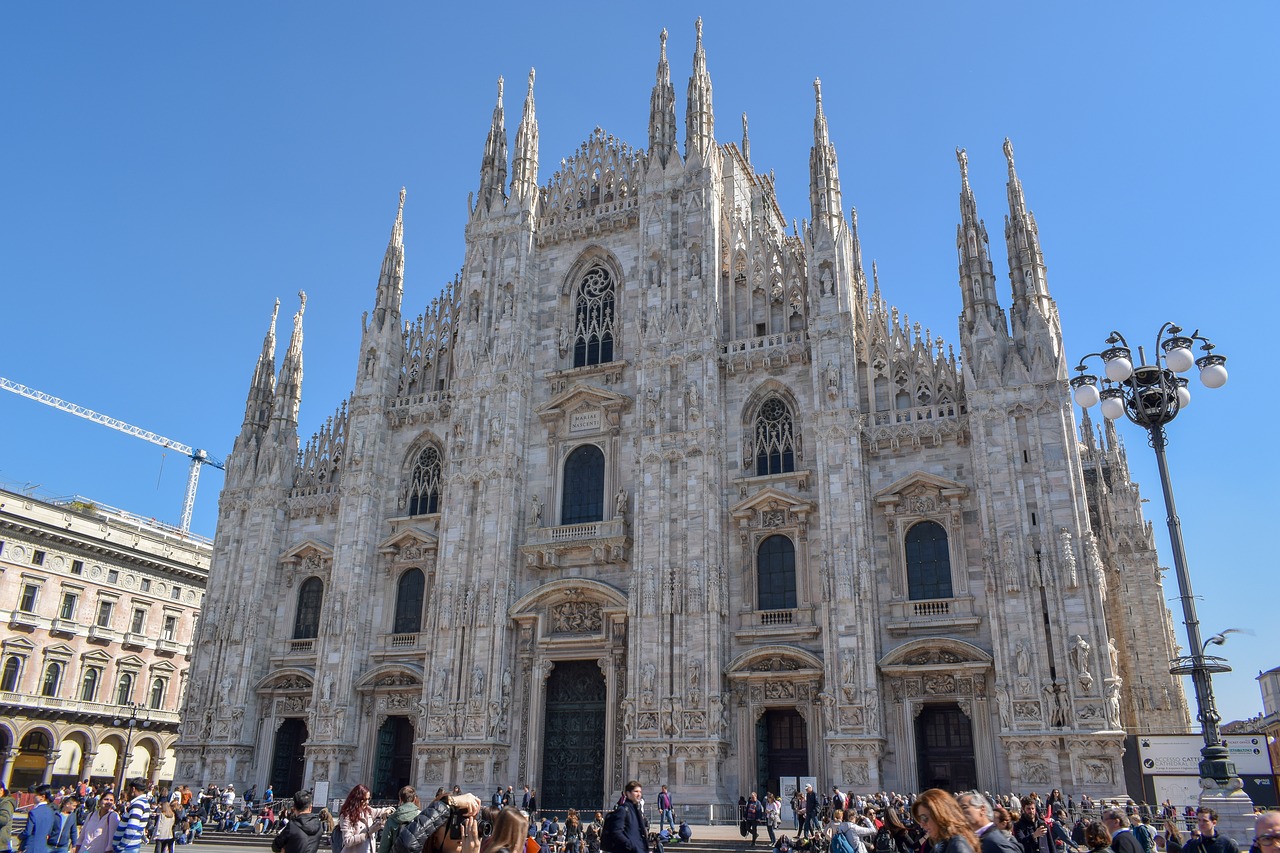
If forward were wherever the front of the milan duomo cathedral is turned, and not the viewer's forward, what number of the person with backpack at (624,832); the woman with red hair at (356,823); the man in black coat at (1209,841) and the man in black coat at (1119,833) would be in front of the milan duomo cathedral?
4

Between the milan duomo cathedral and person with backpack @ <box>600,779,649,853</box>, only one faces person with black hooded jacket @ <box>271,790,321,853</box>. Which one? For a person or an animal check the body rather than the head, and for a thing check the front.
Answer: the milan duomo cathedral

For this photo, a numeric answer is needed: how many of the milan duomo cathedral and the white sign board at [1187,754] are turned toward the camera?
2

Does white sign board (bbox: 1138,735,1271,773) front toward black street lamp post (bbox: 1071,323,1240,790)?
yes

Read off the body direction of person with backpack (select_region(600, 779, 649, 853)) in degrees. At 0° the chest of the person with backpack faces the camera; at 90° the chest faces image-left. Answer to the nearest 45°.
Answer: approximately 315°

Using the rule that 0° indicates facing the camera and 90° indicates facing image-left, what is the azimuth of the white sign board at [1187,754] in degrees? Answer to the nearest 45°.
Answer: approximately 0°

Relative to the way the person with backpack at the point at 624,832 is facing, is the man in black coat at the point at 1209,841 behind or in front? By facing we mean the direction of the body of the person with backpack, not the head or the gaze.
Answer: in front

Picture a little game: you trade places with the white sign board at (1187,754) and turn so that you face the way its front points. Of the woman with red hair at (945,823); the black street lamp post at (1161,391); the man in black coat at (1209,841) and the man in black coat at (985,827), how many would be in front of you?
4

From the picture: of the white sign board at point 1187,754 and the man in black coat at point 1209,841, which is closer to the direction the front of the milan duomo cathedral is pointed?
the man in black coat

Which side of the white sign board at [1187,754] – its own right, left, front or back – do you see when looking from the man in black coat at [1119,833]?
front

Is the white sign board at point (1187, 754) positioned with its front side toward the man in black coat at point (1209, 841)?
yes

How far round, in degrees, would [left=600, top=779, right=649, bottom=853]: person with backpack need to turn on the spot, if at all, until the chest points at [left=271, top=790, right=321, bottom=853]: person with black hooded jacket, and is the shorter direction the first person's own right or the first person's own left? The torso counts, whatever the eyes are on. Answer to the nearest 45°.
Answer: approximately 135° to the first person's own right

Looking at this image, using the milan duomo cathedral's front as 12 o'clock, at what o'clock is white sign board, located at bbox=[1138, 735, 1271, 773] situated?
The white sign board is roughly at 10 o'clock from the milan duomo cathedral.
